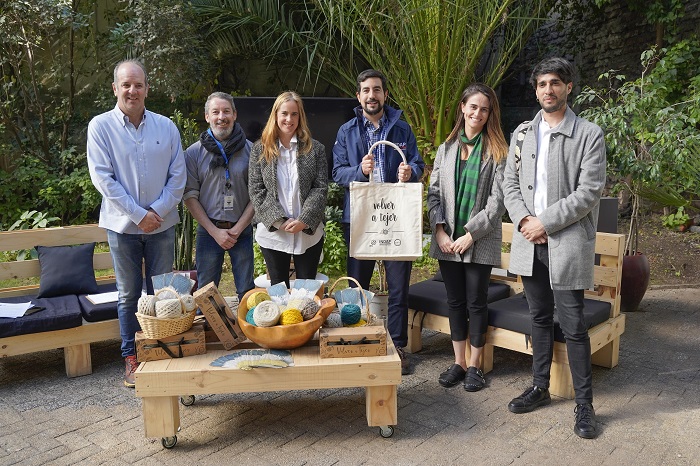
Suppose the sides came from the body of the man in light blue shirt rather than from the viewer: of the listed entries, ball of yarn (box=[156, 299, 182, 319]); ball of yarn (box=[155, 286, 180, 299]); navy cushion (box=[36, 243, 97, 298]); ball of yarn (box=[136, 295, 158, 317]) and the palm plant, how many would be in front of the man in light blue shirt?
3

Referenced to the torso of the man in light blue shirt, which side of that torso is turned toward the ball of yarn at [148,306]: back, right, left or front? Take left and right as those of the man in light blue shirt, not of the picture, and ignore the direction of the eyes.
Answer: front

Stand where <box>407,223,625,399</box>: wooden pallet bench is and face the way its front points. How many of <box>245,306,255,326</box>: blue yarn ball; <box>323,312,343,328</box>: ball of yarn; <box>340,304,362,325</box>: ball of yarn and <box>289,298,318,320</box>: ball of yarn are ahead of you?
4

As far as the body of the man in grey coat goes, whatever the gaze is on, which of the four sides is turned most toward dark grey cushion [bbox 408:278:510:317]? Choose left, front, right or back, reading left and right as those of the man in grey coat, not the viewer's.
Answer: right

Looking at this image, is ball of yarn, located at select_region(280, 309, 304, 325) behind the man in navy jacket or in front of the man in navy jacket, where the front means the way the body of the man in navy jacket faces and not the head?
in front

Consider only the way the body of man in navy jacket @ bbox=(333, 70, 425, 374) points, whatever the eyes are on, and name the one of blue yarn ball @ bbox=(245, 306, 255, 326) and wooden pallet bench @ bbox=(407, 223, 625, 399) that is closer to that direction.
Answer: the blue yarn ball

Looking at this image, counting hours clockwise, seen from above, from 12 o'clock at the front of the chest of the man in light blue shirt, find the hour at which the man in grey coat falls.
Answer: The man in grey coat is roughly at 10 o'clock from the man in light blue shirt.

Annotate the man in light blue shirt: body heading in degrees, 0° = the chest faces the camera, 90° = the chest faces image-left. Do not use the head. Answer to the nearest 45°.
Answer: approximately 0°
